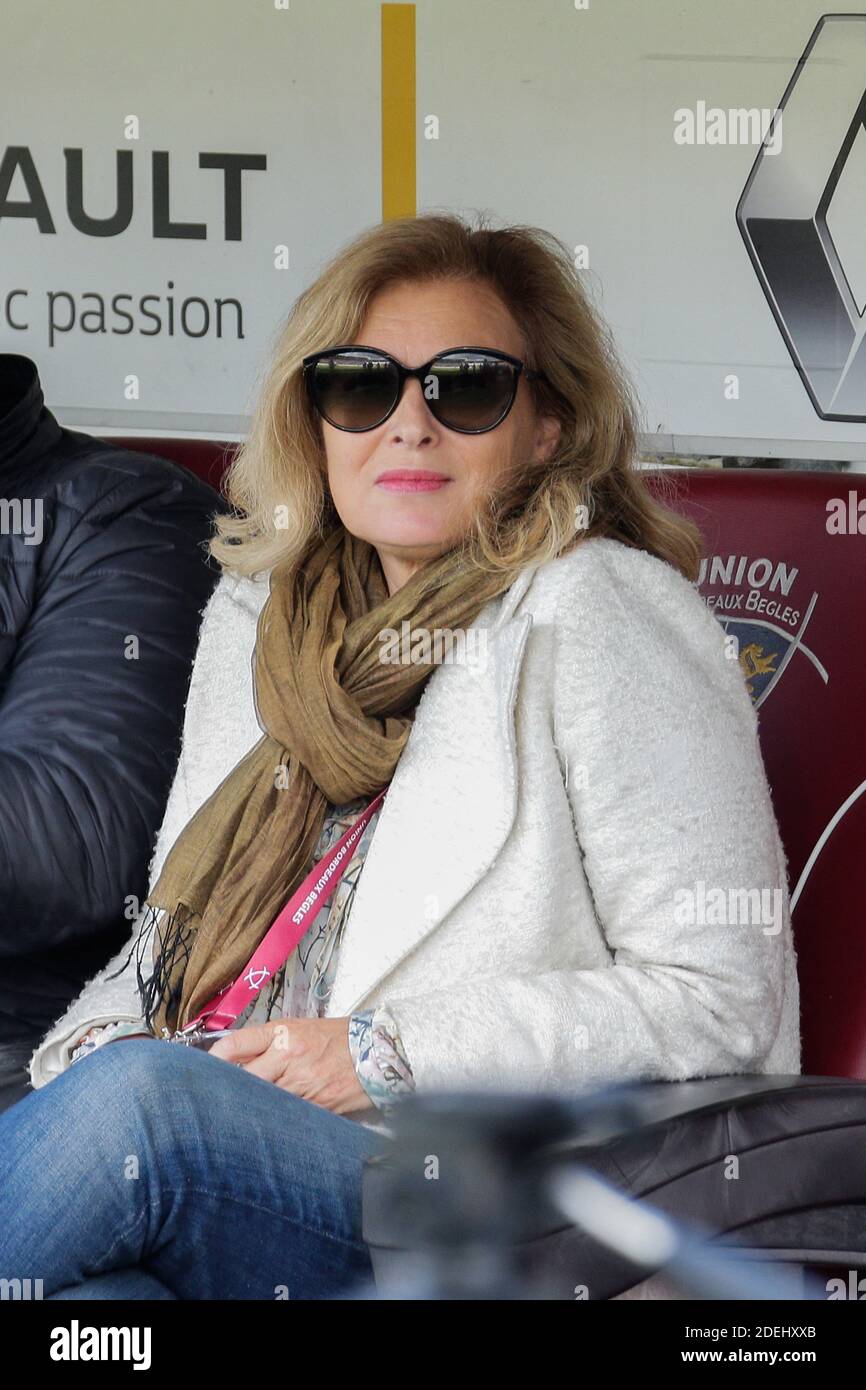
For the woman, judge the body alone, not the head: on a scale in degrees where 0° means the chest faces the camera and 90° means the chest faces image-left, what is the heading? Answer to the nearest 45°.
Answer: approximately 45°
